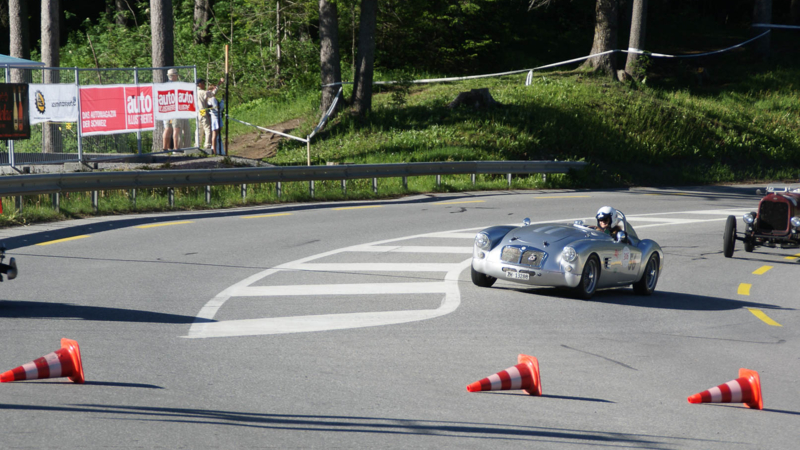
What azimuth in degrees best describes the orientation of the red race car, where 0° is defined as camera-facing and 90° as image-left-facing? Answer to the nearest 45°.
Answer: approximately 0°

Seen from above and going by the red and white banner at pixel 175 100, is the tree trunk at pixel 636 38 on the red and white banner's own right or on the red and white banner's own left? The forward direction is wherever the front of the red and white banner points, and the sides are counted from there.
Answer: on the red and white banner's own left

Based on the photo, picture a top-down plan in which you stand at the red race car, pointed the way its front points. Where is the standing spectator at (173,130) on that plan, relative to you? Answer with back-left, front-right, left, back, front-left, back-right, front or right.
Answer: right

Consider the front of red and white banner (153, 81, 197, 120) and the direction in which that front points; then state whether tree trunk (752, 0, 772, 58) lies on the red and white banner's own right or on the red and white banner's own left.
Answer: on the red and white banner's own left

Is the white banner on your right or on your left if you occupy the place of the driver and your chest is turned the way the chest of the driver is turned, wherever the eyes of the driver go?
on your right

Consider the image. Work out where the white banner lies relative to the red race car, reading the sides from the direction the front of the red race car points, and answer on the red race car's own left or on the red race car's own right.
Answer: on the red race car's own right

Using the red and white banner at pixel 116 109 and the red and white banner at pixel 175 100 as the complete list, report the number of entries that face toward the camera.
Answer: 2

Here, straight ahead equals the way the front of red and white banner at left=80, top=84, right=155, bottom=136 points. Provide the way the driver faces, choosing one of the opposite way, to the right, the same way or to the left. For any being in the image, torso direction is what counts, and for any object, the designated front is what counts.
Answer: to the right

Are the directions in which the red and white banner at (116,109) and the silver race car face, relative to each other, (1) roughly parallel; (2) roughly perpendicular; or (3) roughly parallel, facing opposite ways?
roughly perpendicular

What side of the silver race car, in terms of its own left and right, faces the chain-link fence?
right

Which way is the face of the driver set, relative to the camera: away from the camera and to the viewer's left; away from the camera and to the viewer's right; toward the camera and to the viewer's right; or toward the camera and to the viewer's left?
toward the camera and to the viewer's left

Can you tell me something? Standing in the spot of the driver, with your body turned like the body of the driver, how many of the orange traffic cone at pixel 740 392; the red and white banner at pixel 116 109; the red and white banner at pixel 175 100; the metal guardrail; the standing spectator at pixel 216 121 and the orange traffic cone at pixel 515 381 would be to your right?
4
